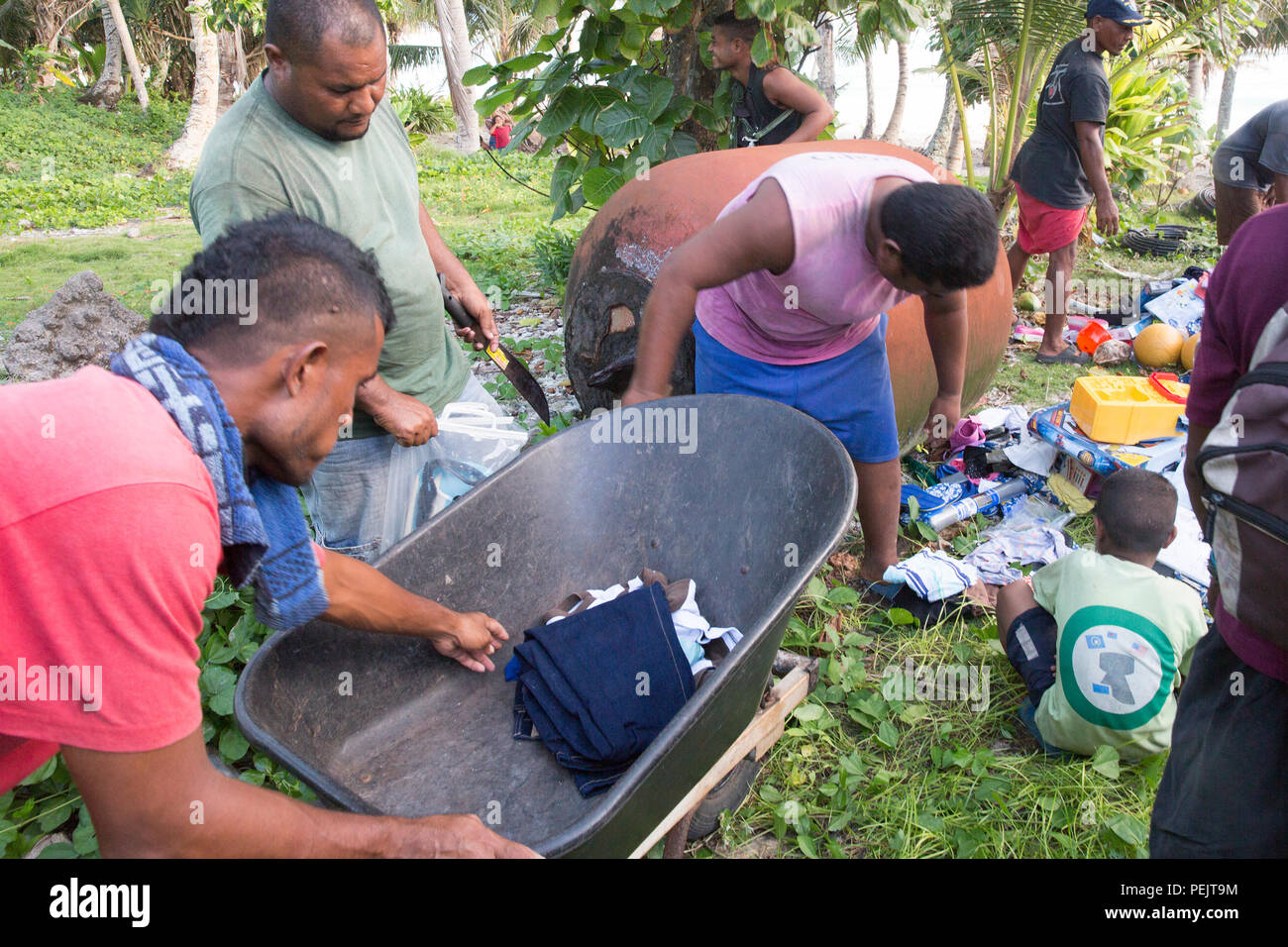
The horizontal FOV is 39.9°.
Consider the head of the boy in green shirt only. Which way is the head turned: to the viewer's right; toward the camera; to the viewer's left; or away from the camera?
away from the camera

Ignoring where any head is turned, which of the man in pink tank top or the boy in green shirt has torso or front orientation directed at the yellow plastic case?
the boy in green shirt

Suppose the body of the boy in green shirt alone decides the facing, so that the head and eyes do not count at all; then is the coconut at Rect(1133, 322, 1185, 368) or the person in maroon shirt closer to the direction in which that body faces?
the coconut

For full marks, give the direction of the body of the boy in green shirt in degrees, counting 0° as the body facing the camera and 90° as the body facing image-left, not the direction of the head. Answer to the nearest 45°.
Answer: approximately 180°

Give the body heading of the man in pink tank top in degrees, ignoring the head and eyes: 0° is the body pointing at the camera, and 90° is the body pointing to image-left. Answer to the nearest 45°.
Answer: approximately 315°

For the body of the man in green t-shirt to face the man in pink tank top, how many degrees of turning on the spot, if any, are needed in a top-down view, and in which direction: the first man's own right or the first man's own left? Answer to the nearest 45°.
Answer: approximately 45° to the first man's own left

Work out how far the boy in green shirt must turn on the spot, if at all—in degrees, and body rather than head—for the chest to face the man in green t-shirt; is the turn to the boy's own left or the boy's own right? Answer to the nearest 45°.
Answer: approximately 90° to the boy's own left

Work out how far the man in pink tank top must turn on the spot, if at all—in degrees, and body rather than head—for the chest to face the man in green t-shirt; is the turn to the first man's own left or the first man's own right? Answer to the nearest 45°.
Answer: approximately 135° to the first man's own right

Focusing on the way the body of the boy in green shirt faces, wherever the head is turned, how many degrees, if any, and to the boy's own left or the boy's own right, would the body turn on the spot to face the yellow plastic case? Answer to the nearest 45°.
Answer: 0° — they already face it
